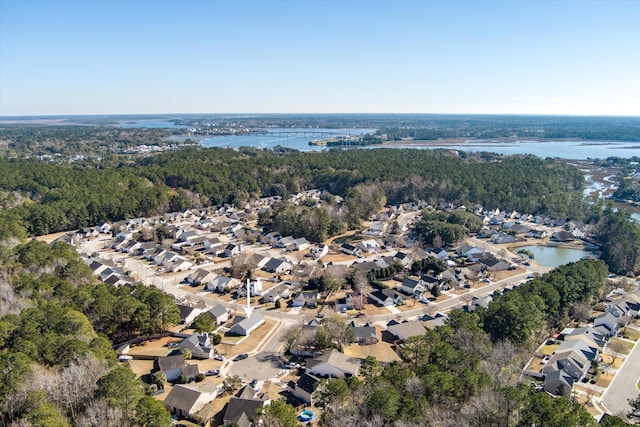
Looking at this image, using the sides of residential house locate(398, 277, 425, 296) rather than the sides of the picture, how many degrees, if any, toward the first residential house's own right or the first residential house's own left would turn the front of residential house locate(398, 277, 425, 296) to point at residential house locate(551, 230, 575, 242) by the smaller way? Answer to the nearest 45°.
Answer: approximately 90° to the first residential house's own left

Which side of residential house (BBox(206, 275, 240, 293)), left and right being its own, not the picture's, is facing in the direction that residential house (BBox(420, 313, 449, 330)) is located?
left

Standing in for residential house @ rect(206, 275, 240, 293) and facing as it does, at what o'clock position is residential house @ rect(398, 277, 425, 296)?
residential house @ rect(398, 277, 425, 296) is roughly at 8 o'clock from residential house @ rect(206, 275, 240, 293).

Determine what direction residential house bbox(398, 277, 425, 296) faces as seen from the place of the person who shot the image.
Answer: facing the viewer and to the right of the viewer

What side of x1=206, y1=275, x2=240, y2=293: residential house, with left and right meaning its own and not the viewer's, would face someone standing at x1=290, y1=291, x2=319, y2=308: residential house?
left

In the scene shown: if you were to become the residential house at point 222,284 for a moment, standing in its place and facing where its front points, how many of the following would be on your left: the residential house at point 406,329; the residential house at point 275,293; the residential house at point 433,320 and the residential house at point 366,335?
4

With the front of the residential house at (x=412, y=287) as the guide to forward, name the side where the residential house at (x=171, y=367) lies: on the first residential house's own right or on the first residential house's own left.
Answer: on the first residential house's own right

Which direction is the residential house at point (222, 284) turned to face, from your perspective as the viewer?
facing the viewer and to the left of the viewer

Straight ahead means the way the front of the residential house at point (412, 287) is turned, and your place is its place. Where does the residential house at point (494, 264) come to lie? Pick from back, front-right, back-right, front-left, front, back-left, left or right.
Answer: left

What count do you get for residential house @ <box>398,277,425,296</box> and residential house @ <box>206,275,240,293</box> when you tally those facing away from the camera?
0

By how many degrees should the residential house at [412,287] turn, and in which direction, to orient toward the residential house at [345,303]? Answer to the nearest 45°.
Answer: approximately 90° to its right

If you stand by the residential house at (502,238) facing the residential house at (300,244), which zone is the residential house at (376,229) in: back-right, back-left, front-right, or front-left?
front-right

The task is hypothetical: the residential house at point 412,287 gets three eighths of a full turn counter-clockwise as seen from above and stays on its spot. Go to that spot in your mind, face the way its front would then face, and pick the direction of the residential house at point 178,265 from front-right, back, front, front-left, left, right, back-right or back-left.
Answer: left
